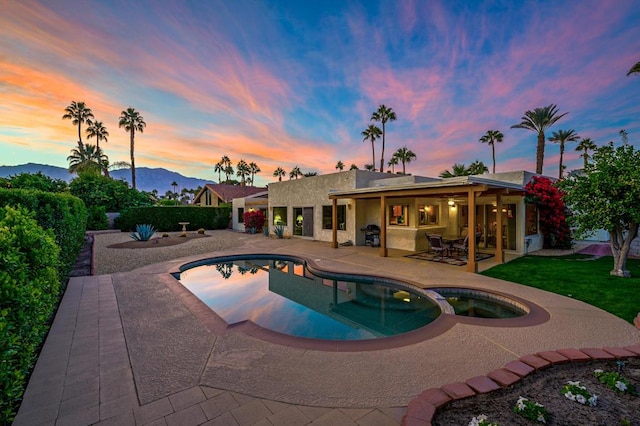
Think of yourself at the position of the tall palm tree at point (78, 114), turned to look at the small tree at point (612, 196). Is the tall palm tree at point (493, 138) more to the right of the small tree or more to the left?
left

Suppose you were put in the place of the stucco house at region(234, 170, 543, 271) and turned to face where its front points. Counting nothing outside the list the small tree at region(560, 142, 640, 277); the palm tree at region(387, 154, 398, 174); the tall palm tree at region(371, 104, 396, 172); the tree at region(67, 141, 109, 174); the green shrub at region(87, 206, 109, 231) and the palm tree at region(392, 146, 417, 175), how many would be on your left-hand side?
1

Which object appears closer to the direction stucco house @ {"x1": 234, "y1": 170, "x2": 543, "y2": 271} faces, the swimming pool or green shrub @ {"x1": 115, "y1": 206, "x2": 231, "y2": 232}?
the swimming pool

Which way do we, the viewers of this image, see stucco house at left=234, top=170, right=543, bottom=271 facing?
facing the viewer and to the left of the viewer

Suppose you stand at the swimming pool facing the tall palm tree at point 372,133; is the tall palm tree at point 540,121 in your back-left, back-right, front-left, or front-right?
front-right

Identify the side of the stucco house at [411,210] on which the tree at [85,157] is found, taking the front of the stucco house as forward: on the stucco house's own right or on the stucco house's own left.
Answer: on the stucco house's own right

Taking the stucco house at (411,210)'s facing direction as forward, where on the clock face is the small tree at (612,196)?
The small tree is roughly at 9 o'clock from the stucco house.

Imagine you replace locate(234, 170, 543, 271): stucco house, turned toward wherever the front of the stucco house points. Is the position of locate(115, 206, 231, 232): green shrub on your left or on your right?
on your right

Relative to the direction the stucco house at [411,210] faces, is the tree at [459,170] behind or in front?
behind

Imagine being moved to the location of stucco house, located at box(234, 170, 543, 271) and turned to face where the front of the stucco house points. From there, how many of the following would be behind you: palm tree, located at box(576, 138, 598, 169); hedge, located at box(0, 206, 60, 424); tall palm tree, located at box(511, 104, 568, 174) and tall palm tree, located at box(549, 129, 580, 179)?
3

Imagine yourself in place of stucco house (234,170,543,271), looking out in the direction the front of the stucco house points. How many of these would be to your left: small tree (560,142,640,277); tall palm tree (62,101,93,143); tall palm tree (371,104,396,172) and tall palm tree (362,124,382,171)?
1

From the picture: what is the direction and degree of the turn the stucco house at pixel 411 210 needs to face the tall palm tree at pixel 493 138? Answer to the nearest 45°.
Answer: approximately 180°

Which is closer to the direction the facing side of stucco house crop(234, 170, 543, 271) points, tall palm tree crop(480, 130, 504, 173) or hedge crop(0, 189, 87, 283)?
the hedge

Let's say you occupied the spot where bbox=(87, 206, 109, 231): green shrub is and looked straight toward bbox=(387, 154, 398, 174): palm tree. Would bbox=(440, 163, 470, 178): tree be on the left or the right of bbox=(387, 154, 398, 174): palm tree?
right
